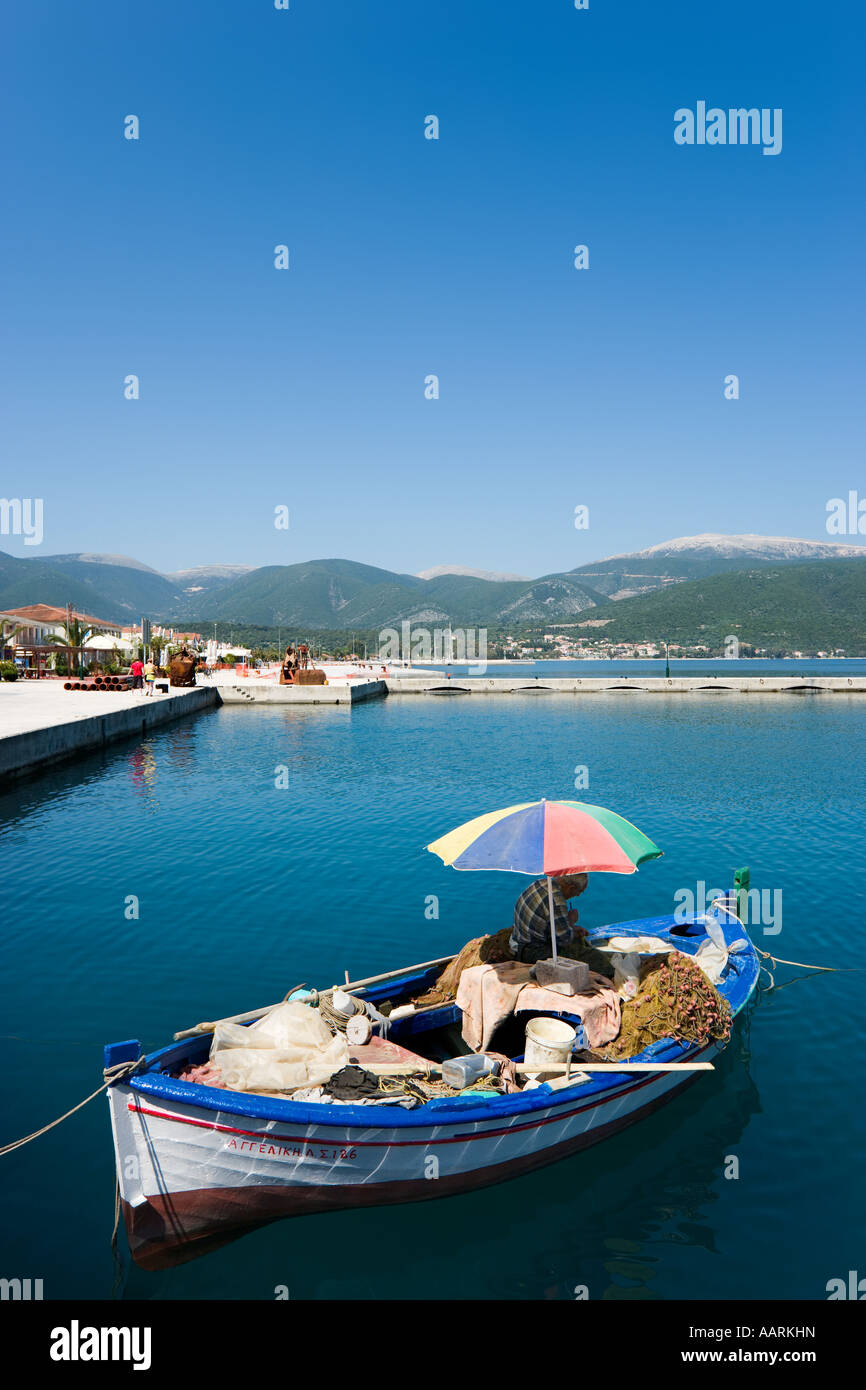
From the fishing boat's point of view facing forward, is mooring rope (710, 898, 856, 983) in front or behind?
behind

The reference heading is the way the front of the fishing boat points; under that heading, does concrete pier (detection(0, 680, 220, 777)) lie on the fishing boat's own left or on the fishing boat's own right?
on the fishing boat's own right

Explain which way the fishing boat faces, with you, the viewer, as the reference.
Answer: facing the viewer and to the left of the viewer
